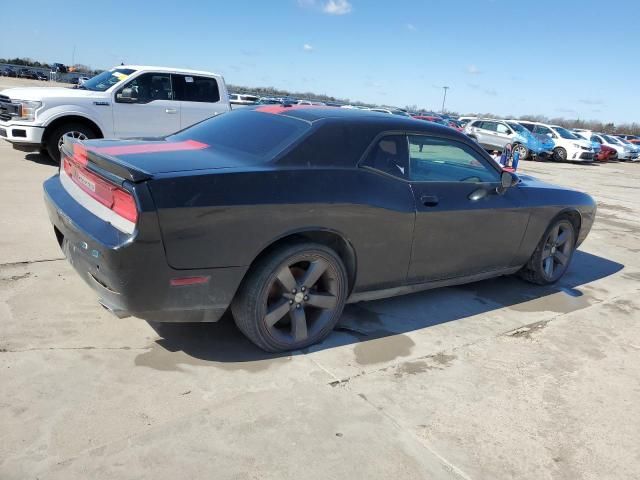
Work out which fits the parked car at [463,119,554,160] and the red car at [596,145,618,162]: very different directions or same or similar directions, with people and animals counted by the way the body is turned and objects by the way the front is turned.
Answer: same or similar directions

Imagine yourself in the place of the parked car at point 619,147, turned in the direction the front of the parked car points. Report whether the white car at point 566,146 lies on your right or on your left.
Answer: on your right

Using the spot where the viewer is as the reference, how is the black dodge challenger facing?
facing away from the viewer and to the right of the viewer

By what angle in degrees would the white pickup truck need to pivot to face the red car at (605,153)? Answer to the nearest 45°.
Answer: approximately 180°

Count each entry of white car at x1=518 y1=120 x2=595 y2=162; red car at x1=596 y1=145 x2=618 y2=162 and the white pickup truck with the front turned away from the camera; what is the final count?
0

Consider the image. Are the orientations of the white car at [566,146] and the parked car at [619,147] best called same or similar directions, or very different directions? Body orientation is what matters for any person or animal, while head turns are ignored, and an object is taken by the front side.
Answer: same or similar directions

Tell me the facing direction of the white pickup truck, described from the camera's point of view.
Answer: facing the viewer and to the left of the viewer

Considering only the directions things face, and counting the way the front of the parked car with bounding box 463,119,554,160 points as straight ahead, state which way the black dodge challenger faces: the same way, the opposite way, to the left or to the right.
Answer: to the left

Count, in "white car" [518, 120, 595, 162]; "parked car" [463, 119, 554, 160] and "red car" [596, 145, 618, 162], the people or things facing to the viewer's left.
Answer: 0

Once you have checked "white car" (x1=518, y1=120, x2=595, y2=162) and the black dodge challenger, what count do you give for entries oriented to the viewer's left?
0

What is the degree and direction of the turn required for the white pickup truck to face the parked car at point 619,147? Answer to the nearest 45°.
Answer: approximately 180°

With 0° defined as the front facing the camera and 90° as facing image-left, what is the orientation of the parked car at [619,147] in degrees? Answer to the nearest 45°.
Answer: approximately 315°

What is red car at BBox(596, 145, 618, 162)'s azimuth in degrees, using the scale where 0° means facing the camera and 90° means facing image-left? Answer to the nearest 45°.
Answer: approximately 315°

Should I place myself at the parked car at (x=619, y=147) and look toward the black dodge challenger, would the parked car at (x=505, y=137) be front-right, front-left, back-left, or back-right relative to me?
front-right

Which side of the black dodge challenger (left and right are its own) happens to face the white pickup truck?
left

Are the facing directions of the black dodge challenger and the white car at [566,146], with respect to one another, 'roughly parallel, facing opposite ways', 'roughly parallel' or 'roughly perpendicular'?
roughly perpendicular
